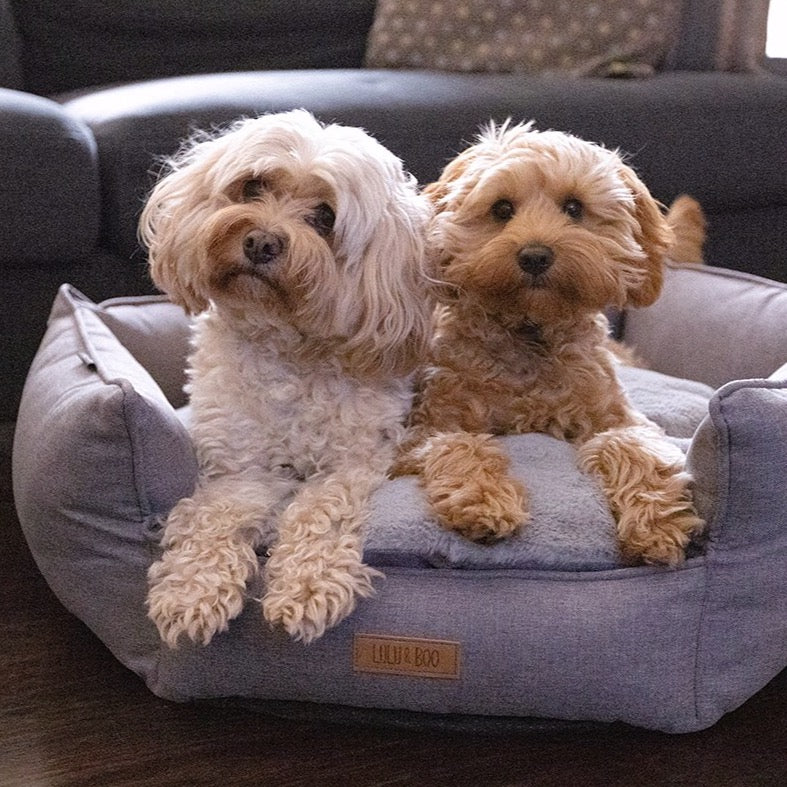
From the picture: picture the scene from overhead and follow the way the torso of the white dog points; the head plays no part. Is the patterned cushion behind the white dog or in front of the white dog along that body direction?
behind

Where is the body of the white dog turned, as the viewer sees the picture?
toward the camera
